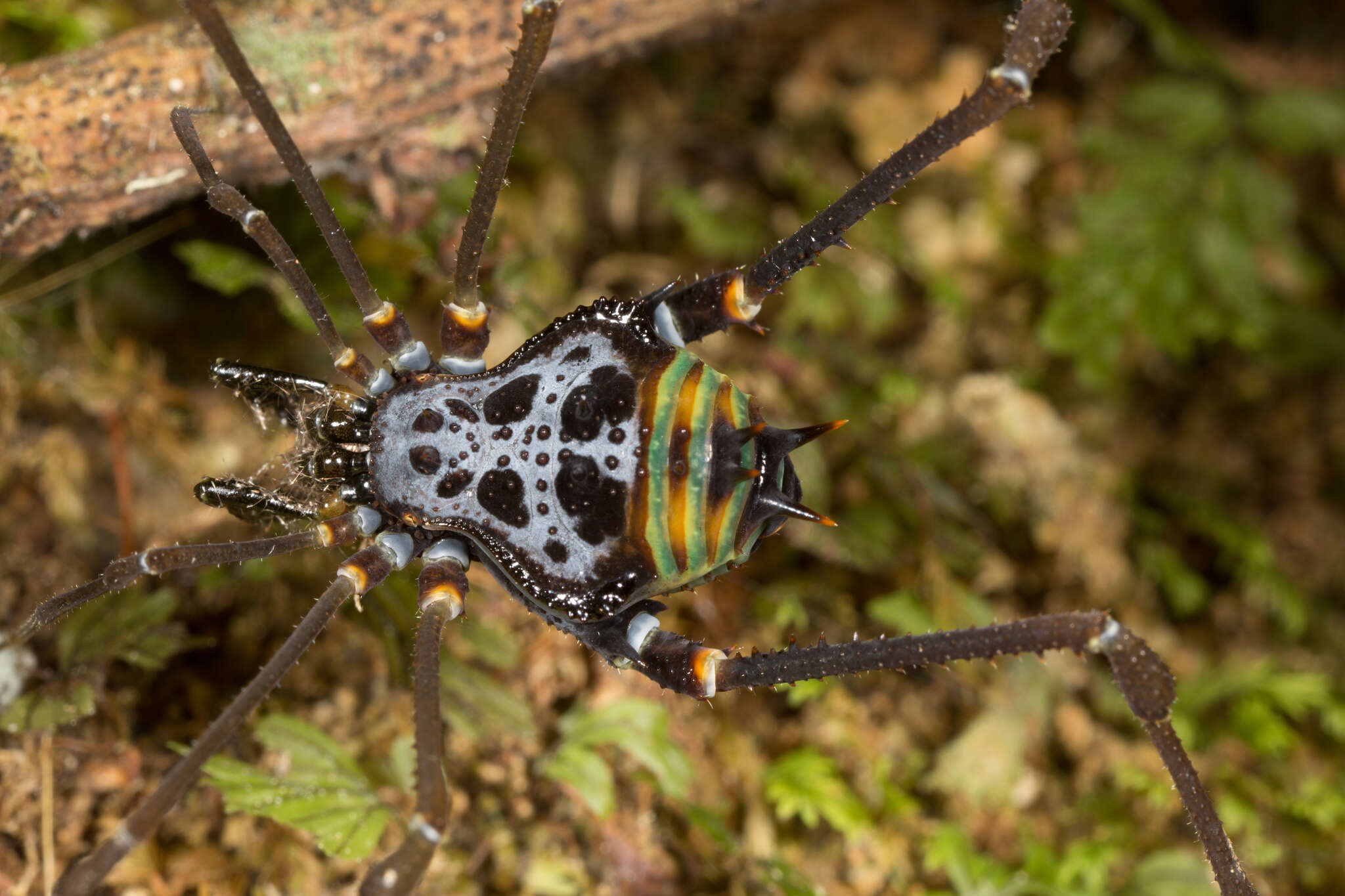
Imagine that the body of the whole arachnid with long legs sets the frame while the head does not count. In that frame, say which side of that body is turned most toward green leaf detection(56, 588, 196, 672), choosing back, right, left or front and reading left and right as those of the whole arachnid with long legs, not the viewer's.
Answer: front

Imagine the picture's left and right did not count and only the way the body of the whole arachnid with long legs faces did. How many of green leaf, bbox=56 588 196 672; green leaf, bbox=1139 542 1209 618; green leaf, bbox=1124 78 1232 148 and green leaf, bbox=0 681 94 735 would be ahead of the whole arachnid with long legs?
2

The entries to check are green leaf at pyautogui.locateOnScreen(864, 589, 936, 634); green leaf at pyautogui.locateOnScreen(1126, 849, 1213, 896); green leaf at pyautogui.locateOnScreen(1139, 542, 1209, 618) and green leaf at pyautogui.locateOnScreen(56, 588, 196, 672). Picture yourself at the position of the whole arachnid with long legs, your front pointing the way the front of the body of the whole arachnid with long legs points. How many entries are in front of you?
1

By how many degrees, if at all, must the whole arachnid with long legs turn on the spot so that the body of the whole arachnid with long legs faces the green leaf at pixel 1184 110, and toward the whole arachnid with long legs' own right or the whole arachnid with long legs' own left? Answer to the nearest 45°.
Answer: approximately 135° to the whole arachnid with long legs' own right

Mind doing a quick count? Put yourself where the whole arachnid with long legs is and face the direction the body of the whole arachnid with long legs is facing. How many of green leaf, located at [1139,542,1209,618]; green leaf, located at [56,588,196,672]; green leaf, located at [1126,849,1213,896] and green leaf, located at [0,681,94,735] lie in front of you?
2

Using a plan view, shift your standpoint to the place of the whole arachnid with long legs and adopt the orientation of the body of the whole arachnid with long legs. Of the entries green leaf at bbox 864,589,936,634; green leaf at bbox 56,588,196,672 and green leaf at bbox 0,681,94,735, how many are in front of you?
2

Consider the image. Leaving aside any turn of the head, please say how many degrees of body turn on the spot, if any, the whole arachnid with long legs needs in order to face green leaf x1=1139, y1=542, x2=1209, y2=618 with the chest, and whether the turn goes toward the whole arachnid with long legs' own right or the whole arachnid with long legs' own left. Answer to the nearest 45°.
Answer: approximately 135° to the whole arachnid with long legs' own right

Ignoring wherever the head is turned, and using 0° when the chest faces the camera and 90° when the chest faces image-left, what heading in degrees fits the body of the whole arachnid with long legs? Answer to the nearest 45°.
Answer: approximately 90°
